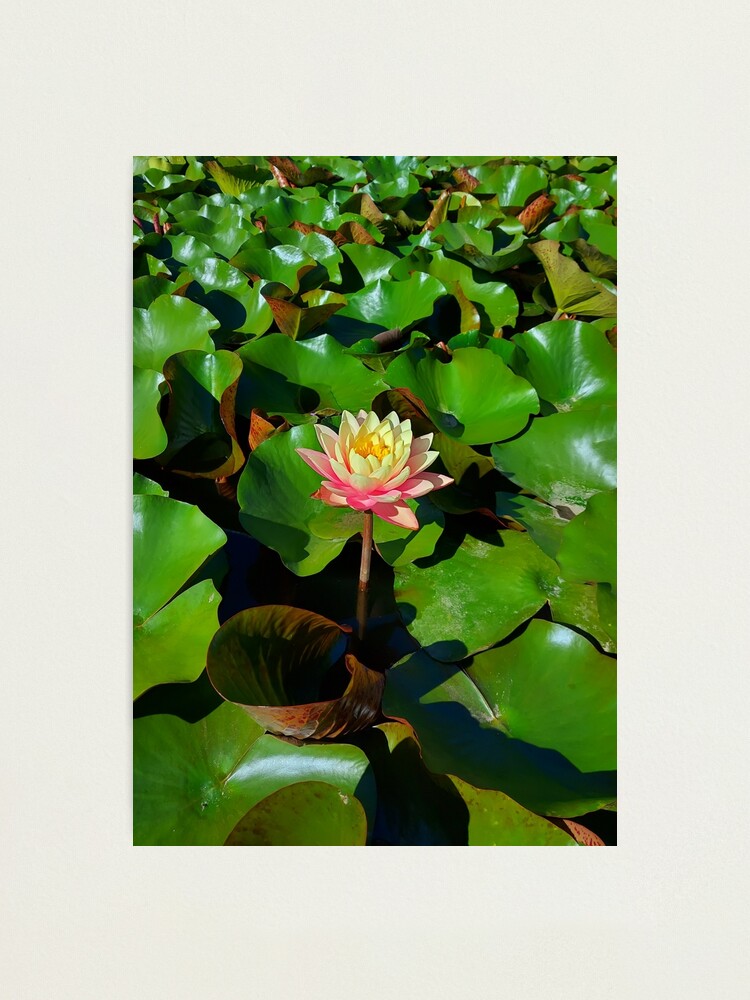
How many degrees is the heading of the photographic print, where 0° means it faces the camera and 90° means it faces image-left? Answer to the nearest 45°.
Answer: approximately 0°
